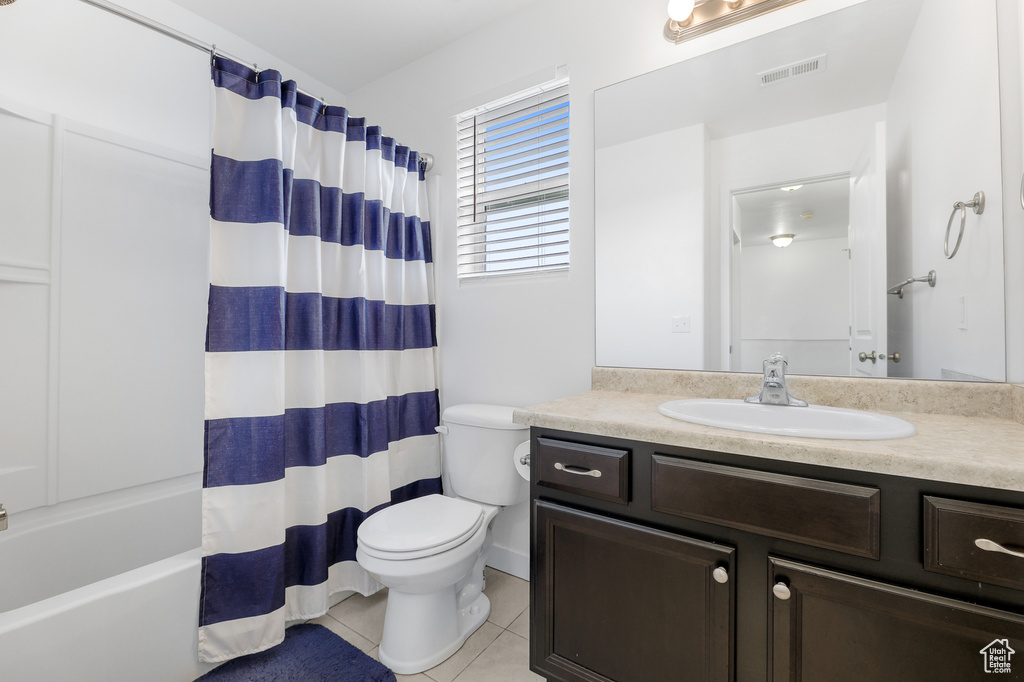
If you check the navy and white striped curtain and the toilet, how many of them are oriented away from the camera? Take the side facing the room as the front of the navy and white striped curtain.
0

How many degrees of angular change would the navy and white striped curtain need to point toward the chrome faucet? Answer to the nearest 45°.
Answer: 0° — it already faces it

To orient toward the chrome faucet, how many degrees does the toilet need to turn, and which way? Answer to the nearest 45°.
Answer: approximately 90° to its left

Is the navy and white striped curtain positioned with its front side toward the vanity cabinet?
yes

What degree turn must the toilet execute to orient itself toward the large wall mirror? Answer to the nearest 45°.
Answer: approximately 135° to its left

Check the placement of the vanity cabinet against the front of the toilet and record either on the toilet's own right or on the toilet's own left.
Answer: on the toilet's own left

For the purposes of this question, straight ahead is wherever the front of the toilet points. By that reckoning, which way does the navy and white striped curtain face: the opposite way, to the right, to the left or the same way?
to the left

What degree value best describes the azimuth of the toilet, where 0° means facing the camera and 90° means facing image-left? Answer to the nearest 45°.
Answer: approximately 45°
